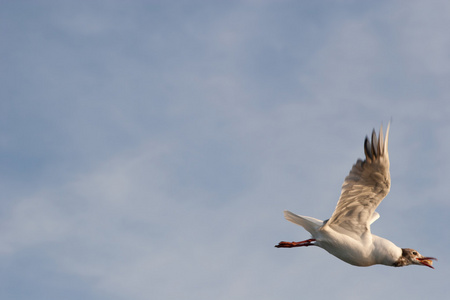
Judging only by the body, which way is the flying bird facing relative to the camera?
to the viewer's right
